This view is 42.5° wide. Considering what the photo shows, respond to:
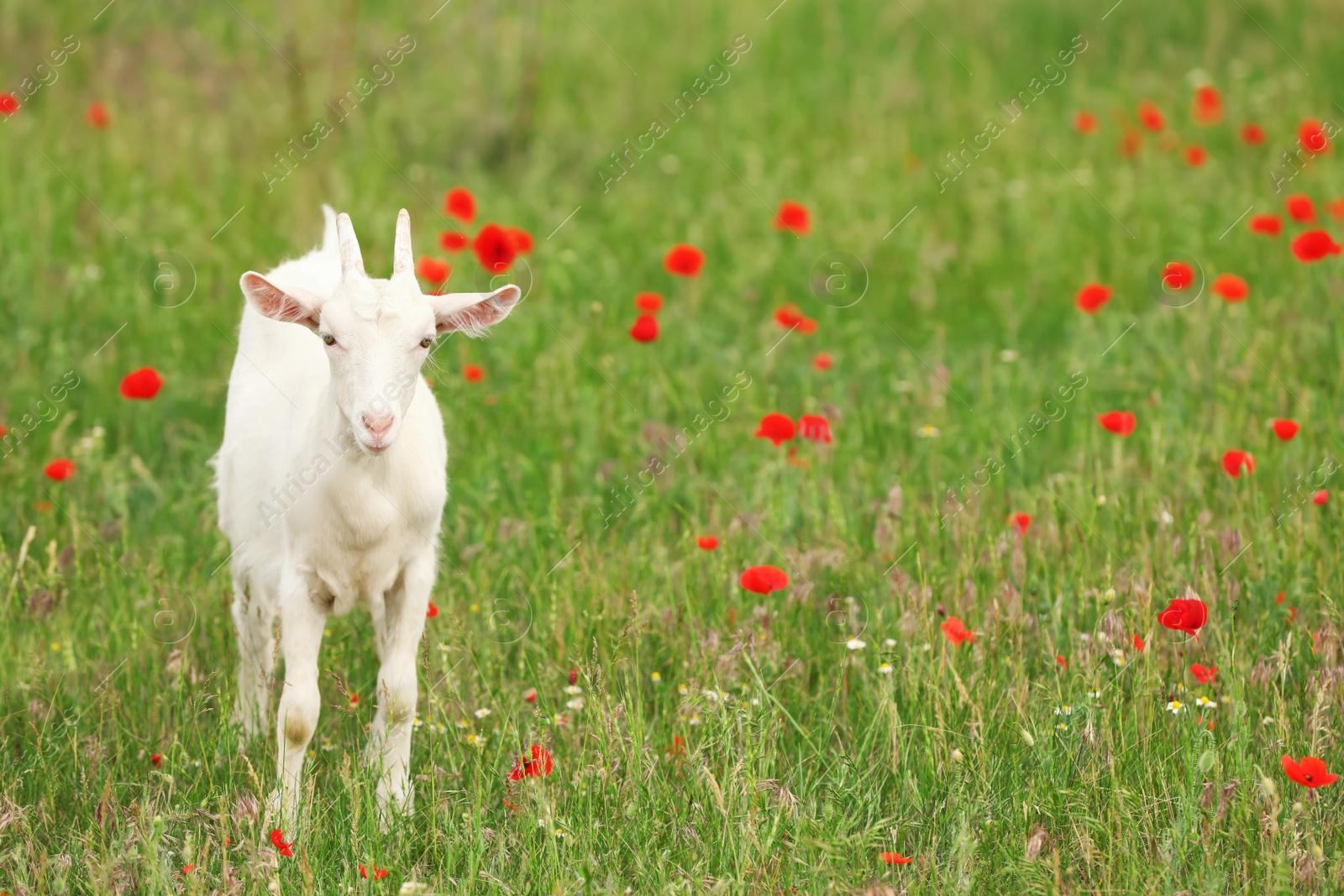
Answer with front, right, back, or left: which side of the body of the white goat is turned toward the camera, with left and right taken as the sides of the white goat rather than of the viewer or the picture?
front

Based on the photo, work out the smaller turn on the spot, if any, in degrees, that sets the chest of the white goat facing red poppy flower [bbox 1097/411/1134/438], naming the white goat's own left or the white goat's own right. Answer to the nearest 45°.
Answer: approximately 90° to the white goat's own left

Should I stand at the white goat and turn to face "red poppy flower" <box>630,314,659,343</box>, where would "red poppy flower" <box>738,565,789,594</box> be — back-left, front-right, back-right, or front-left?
front-right

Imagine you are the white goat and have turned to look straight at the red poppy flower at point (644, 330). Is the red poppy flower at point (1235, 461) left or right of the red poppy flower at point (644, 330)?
right

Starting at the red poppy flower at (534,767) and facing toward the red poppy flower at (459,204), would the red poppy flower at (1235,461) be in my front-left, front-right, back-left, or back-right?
front-right

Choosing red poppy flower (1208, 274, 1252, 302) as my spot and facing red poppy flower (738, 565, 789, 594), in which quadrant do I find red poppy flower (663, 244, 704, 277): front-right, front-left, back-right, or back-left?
front-right

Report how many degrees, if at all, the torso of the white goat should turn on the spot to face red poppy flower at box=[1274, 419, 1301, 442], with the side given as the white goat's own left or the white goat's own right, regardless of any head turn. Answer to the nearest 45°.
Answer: approximately 90° to the white goat's own left

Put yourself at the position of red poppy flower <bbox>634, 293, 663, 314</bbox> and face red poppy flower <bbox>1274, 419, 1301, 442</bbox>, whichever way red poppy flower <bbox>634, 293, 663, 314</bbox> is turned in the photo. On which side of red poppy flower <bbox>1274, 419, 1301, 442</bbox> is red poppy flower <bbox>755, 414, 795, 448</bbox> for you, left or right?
right

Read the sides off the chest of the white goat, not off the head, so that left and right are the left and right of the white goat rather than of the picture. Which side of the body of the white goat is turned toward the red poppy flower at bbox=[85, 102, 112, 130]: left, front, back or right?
back

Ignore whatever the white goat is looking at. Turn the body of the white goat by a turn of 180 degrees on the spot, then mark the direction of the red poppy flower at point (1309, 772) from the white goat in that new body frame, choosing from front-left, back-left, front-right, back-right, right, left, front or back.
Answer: back-right

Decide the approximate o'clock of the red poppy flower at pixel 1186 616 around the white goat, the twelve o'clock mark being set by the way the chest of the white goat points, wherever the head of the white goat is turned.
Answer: The red poppy flower is roughly at 10 o'clock from the white goat.
